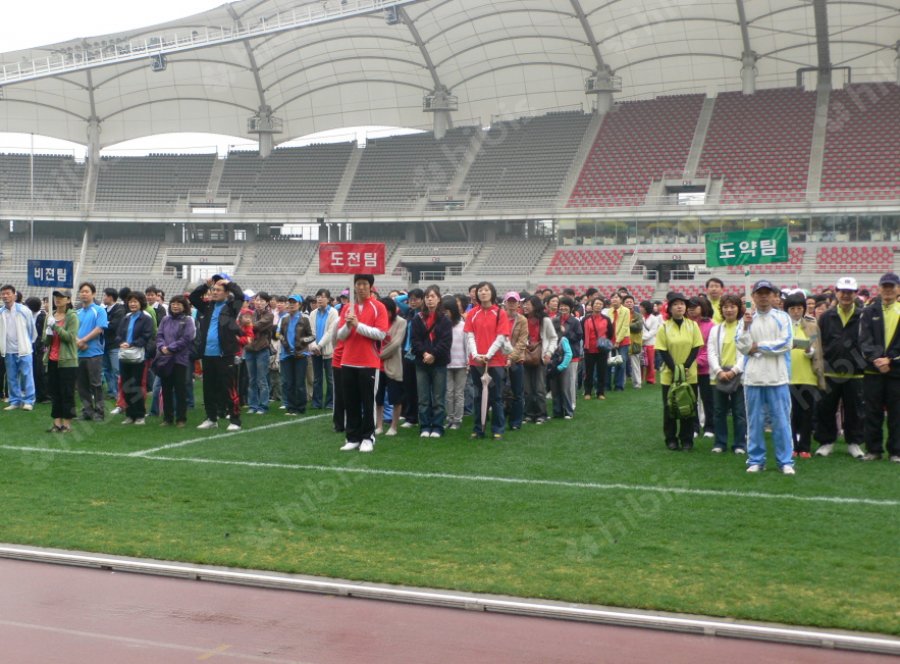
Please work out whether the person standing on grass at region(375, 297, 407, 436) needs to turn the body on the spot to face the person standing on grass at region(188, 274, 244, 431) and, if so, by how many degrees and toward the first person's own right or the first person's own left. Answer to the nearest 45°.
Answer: approximately 90° to the first person's own right

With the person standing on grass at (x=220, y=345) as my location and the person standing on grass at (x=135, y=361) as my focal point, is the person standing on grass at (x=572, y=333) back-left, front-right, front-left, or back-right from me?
back-right

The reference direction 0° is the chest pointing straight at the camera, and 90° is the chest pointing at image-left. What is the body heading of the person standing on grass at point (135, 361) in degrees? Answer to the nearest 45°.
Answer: approximately 45°

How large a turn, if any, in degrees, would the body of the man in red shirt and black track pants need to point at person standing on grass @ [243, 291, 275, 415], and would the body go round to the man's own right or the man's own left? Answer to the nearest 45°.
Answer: approximately 135° to the man's own right

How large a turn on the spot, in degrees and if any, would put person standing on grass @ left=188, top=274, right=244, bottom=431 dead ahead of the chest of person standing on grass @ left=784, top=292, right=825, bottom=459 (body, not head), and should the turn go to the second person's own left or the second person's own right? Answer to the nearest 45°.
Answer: approximately 45° to the second person's own right

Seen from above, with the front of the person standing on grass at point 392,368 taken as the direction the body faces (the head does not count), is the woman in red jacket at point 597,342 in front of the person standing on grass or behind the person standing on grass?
behind

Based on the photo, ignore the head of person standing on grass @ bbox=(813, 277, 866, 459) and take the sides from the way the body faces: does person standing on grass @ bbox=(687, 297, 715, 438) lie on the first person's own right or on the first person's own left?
on the first person's own right
